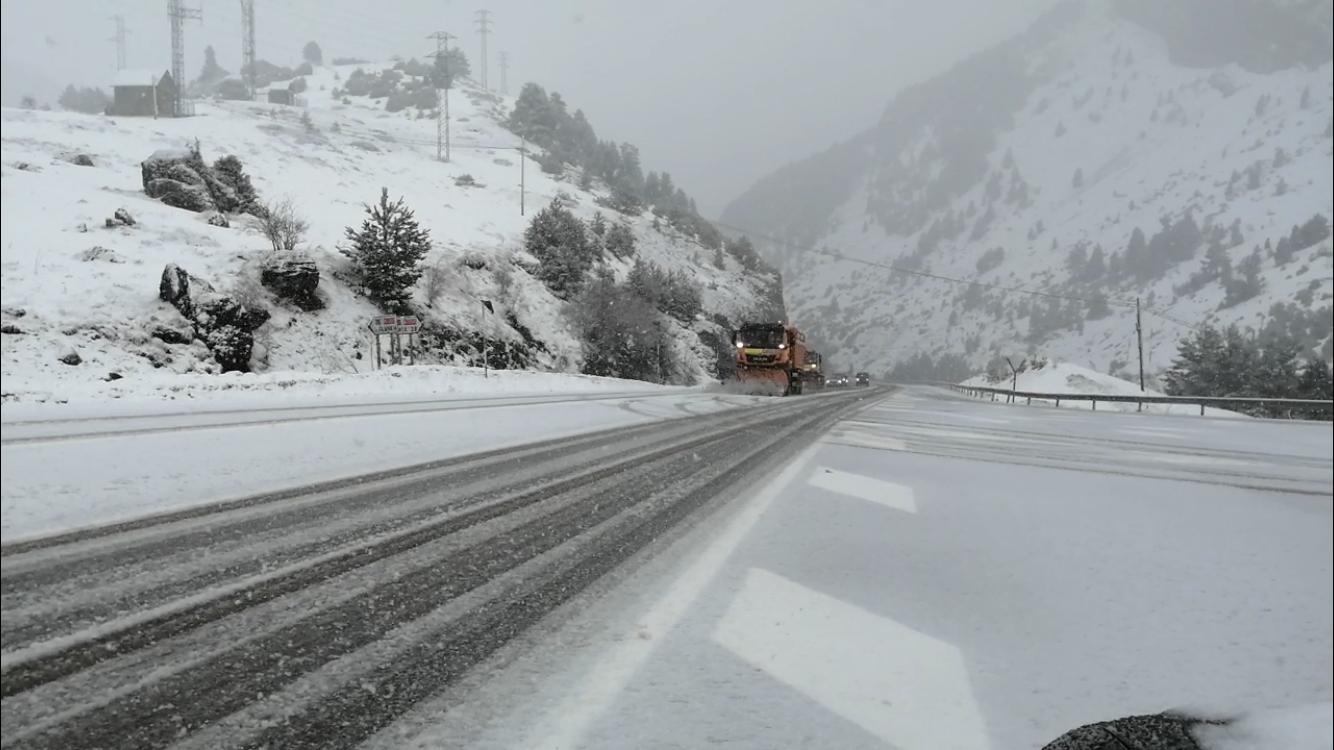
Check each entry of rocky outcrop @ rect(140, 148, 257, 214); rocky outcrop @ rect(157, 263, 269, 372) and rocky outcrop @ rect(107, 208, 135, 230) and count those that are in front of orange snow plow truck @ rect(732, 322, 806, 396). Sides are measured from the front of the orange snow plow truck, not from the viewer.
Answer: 3

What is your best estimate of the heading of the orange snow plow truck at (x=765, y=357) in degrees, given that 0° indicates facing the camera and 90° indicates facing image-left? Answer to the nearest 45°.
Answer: approximately 0°

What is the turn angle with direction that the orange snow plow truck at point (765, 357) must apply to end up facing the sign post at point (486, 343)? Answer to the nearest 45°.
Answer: approximately 45° to its right

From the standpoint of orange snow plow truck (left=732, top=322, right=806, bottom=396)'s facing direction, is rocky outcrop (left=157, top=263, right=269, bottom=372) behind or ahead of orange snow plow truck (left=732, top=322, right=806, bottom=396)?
ahead
